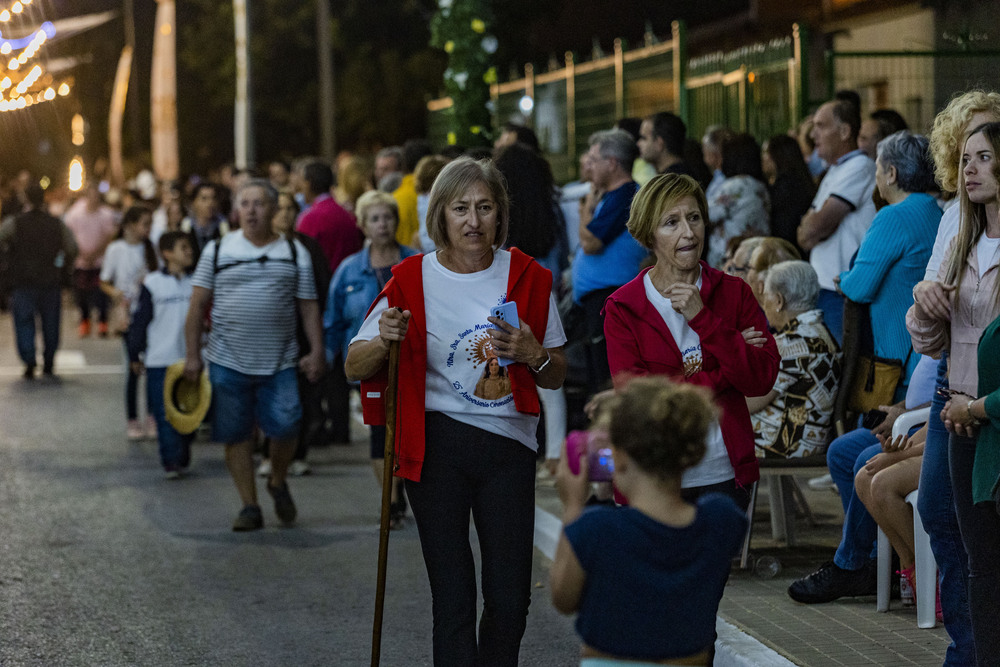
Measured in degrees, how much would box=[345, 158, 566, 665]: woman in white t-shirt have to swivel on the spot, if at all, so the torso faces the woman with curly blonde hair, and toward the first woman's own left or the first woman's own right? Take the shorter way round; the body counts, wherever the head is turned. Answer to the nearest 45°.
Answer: approximately 90° to the first woman's own left

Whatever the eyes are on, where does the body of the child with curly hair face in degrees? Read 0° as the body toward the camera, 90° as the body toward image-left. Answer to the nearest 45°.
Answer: approximately 180°

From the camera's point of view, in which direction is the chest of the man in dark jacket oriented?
away from the camera

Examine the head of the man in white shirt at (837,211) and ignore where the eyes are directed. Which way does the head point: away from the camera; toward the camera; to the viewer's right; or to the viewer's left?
to the viewer's left

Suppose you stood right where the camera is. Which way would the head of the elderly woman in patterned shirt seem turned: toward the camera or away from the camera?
away from the camera

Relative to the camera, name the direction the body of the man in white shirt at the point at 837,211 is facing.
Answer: to the viewer's left

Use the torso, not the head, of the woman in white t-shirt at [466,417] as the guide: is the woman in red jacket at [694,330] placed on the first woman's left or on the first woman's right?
on the first woman's left

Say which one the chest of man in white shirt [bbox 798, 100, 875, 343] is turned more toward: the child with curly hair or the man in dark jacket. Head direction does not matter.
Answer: the man in dark jacket

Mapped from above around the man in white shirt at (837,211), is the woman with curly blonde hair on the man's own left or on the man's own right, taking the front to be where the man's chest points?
on the man's own left

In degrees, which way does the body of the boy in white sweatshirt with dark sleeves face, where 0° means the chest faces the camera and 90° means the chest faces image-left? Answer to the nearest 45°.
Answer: approximately 315°

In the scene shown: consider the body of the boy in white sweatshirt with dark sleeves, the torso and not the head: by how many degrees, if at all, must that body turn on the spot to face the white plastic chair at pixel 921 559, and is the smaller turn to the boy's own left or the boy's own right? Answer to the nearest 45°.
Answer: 0° — they already face it

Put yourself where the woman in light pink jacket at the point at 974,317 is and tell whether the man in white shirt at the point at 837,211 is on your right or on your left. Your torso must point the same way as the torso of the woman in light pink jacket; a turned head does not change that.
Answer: on your right
